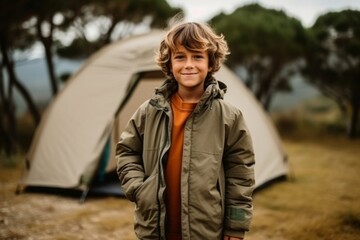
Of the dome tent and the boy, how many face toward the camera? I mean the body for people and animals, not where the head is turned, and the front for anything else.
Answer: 2

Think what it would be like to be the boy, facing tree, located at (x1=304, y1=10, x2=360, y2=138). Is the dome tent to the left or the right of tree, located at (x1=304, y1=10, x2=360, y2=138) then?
left

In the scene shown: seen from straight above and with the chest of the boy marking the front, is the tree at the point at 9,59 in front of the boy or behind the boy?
behind

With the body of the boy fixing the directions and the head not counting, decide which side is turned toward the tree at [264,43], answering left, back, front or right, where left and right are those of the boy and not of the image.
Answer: back

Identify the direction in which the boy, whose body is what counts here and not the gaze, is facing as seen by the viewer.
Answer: toward the camera

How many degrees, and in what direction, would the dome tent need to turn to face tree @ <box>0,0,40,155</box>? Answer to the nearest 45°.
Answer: approximately 135° to its right

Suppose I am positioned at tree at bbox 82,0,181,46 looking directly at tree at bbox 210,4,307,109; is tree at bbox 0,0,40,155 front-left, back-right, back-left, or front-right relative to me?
back-right

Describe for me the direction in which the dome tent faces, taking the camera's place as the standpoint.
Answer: facing the viewer

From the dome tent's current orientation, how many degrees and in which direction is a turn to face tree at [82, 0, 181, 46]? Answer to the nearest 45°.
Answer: approximately 180°

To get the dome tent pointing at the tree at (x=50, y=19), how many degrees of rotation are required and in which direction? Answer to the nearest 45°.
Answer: approximately 180°
